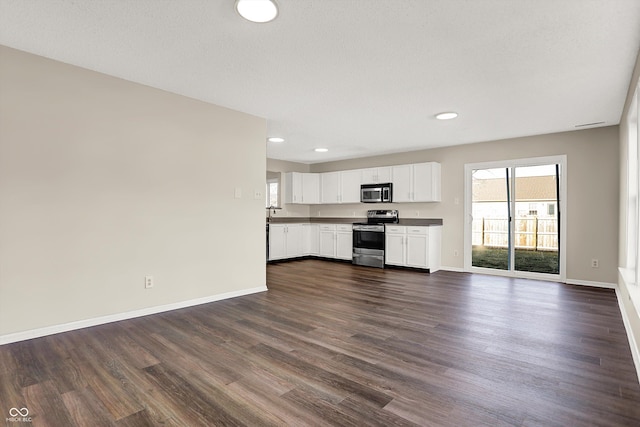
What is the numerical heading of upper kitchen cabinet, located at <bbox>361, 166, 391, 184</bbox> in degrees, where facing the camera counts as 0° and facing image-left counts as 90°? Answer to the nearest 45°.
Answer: approximately 45°

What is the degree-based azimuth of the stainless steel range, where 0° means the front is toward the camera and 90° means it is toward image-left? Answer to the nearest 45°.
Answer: approximately 45°

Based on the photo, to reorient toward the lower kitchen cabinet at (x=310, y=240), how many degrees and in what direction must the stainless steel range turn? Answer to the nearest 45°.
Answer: approximately 45° to its right

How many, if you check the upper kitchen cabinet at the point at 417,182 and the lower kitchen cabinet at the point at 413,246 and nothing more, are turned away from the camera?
0

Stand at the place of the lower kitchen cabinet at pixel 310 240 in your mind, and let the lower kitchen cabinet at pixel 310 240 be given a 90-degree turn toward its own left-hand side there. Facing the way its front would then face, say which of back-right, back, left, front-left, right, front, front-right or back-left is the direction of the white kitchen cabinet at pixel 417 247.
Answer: front-right

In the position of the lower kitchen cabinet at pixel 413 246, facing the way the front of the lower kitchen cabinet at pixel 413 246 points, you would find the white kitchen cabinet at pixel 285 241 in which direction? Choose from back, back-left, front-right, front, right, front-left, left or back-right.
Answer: front-right

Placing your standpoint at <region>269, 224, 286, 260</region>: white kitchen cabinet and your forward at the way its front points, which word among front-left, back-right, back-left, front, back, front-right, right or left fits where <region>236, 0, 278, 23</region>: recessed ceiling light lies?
front-right

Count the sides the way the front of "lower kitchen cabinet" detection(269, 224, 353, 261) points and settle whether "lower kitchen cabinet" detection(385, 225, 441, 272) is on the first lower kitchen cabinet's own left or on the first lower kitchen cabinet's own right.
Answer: on the first lower kitchen cabinet's own left

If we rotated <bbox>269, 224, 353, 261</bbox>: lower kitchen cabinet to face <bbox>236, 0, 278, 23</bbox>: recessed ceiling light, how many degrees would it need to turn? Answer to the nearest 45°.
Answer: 0° — it already faces it
